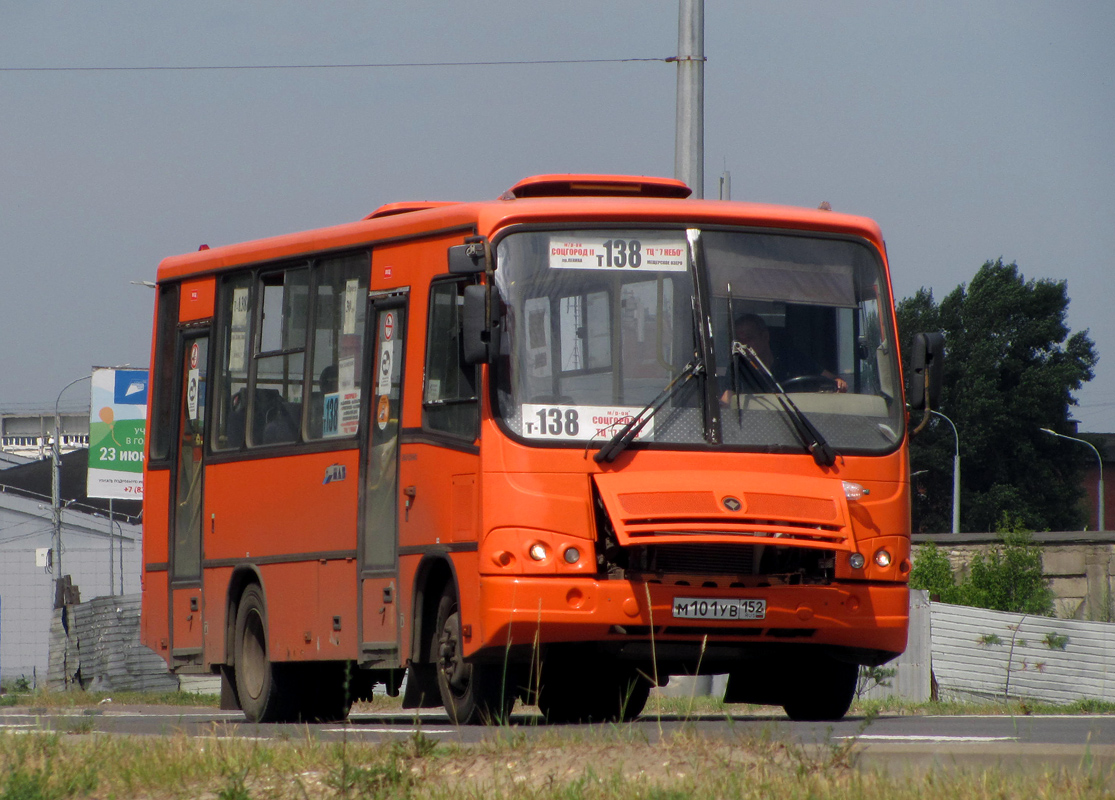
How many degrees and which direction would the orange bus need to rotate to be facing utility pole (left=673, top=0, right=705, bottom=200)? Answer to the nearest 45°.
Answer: approximately 135° to its left

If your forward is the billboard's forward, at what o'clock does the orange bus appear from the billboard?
The orange bus is roughly at 12 o'clock from the billboard.

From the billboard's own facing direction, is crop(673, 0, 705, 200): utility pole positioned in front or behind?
in front

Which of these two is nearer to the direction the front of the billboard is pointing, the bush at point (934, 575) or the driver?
the driver

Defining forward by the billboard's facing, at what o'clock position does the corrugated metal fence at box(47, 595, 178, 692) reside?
The corrugated metal fence is roughly at 12 o'clock from the billboard.

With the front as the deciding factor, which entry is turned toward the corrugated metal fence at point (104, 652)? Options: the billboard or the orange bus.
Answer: the billboard

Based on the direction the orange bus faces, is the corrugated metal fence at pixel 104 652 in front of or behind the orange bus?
behind

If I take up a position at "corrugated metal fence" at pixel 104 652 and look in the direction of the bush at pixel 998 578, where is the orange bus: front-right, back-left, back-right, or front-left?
front-right

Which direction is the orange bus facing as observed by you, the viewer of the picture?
facing the viewer and to the right of the viewer

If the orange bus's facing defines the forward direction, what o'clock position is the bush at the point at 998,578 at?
The bush is roughly at 8 o'clock from the orange bus.

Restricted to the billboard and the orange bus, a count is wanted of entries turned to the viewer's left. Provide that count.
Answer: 0

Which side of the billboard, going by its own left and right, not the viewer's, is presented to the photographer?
front

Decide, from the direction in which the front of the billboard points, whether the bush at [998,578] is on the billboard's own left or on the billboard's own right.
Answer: on the billboard's own left

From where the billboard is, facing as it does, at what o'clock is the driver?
The driver is roughly at 12 o'clock from the billboard.
